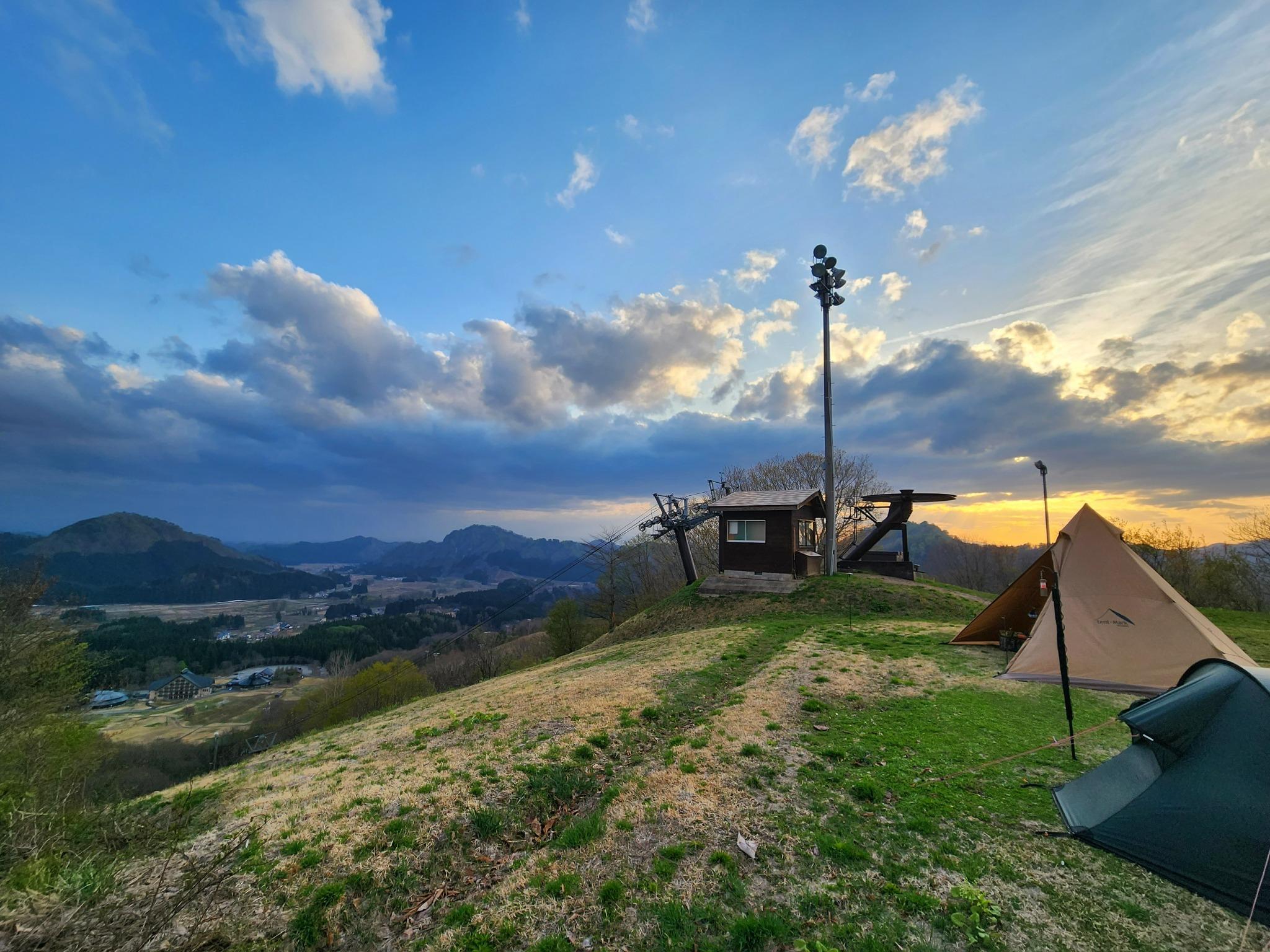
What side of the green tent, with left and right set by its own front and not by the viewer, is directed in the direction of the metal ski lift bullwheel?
right

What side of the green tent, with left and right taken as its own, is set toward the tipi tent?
right

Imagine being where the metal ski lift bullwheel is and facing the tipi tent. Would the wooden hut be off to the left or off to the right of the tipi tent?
right

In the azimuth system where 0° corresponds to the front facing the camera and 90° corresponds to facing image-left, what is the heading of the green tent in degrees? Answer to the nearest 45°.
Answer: approximately 90°

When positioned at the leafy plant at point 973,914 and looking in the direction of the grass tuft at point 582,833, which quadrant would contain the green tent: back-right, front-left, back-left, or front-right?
back-right

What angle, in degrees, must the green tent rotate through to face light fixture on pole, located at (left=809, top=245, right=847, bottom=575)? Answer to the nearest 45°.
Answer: approximately 45° to its right

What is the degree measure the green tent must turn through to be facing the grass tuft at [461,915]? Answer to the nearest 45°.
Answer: approximately 45° to its left

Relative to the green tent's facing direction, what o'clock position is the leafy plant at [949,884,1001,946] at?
The leafy plant is roughly at 10 o'clock from the green tent.

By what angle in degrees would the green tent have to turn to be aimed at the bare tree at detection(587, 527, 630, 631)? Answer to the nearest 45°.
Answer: approximately 45° to its right
